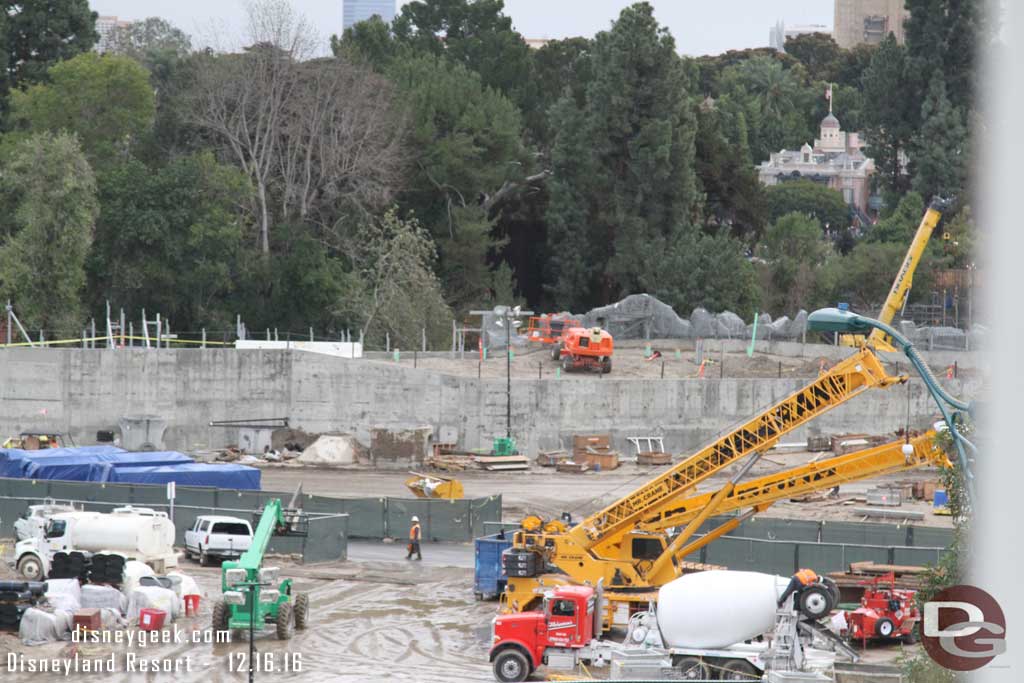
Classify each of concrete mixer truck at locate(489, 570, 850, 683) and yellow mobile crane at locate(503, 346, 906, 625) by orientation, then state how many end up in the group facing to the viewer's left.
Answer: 1

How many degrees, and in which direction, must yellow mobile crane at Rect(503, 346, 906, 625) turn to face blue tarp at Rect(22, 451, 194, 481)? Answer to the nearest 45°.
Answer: approximately 135° to its left

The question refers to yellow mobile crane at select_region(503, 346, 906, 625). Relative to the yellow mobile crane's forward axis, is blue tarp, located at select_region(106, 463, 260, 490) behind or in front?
behind

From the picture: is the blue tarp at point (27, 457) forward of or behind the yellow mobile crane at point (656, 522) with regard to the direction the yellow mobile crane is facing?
behind

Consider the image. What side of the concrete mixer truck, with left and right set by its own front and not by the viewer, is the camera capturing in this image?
left

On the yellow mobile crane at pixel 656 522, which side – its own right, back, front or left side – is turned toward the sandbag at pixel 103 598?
back

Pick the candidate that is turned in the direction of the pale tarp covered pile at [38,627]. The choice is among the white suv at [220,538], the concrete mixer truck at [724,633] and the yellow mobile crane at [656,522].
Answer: the concrete mixer truck

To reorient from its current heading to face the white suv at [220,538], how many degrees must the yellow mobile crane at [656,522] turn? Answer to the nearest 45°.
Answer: approximately 135° to its left

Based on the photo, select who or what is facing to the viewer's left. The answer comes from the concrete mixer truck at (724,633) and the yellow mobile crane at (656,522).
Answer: the concrete mixer truck

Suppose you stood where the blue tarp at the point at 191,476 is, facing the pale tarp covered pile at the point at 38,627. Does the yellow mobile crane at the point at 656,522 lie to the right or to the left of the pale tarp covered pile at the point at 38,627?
left

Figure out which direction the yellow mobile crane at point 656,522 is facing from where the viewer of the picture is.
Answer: facing to the right of the viewer

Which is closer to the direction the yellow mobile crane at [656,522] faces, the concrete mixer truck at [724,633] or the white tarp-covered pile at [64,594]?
the concrete mixer truck

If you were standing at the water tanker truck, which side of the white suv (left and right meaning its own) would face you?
left

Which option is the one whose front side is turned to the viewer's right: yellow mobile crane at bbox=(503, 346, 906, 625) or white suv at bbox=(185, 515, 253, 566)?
the yellow mobile crane
